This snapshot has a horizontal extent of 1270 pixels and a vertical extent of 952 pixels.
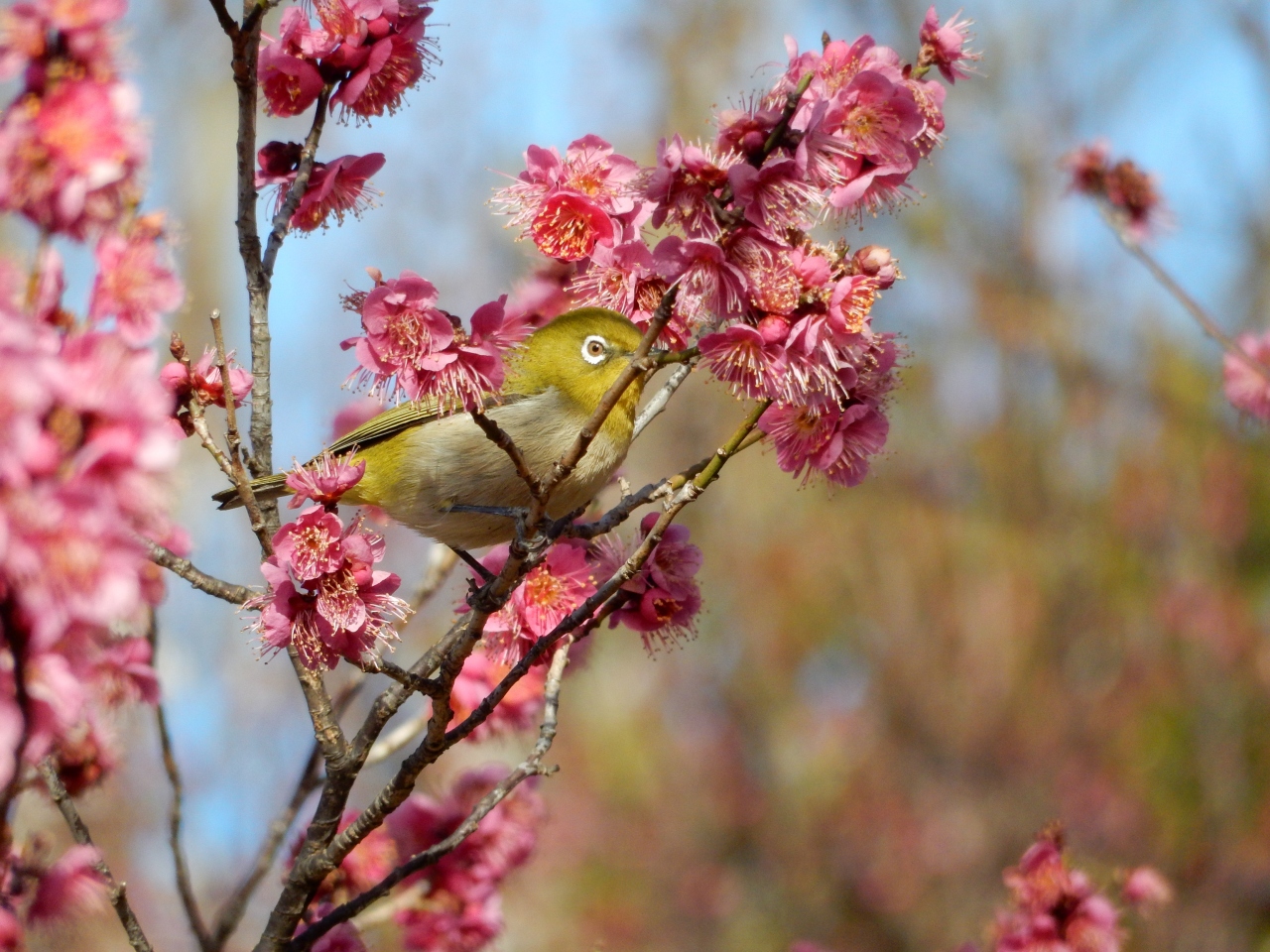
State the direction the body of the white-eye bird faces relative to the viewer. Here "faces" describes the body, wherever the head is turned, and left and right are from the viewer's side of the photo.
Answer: facing to the right of the viewer

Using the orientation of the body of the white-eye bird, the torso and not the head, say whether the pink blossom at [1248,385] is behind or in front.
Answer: in front

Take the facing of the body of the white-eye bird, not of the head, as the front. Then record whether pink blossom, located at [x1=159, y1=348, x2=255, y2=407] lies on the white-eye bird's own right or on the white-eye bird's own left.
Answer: on the white-eye bird's own right

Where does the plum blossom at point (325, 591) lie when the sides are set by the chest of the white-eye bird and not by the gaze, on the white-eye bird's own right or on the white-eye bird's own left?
on the white-eye bird's own right
